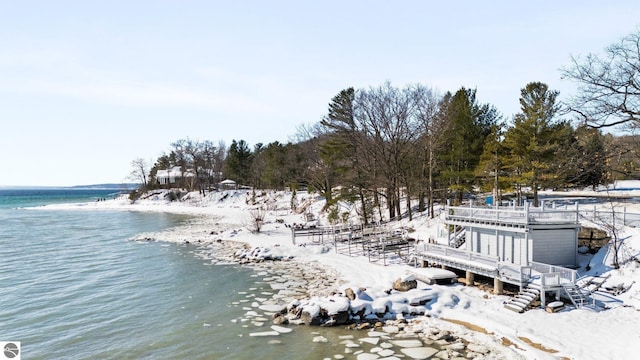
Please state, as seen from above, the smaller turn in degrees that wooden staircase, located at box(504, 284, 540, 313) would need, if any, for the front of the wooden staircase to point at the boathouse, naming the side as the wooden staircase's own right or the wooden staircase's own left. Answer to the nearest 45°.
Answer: approximately 135° to the wooden staircase's own right

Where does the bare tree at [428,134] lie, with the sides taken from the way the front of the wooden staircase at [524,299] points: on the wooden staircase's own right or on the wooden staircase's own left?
on the wooden staircase's own right

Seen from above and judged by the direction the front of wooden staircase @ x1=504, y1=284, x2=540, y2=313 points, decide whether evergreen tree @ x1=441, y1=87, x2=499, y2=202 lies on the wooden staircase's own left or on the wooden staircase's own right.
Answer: on the wooden staircase's own right

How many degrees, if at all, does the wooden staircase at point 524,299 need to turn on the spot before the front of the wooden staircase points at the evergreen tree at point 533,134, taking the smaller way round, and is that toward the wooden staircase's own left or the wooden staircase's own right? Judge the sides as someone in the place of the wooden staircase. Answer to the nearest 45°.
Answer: approximately 135° to the wooden staircase's own right

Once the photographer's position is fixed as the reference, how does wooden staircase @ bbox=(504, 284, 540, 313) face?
facing the viewer and to the left of the viewer
